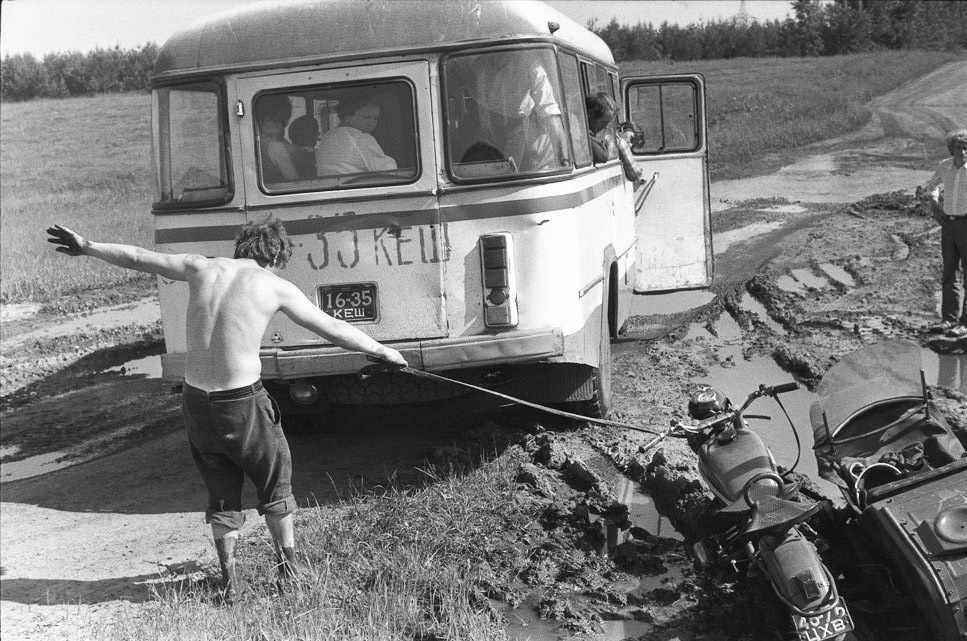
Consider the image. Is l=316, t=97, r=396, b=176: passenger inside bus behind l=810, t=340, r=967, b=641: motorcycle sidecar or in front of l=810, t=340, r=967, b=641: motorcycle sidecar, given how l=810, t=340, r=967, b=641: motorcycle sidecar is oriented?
in front

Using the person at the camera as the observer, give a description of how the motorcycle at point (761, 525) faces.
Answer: facing away from the viewer and to the left of the viewer

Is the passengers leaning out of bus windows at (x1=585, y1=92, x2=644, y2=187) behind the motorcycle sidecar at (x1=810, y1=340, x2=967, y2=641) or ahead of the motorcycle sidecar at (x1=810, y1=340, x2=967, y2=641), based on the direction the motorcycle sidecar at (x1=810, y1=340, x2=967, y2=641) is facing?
ahead

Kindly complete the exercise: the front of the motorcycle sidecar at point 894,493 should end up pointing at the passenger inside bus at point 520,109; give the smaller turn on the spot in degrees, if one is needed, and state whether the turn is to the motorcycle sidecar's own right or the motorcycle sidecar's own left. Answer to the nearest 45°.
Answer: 0° — it already faces them

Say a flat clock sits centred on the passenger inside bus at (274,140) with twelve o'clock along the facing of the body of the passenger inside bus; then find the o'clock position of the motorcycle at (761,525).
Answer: The motorcycle is roughly at 5 o'clock from the passenger inside bus.

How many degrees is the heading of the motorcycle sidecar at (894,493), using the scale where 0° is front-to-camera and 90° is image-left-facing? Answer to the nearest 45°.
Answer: approximately 135°

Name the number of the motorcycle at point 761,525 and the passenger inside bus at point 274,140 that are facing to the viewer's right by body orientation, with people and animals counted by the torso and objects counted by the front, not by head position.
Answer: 0

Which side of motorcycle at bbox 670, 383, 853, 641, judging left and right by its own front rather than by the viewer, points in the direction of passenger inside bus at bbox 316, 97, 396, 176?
front

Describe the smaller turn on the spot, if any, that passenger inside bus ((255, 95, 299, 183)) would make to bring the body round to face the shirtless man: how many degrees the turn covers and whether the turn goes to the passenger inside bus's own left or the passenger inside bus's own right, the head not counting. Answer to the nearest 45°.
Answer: approximately 180°
